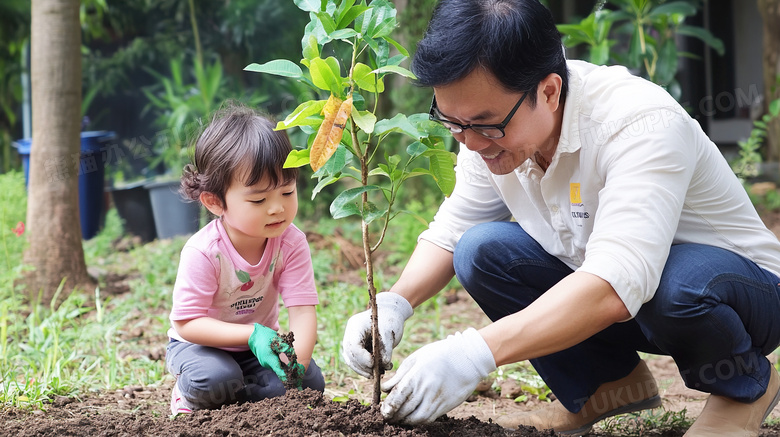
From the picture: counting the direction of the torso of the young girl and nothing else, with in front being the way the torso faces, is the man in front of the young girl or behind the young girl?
in front

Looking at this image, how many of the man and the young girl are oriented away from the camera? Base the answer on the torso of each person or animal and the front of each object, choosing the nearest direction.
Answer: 0

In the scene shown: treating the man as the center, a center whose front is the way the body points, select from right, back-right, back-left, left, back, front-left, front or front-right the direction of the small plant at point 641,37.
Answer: back-right

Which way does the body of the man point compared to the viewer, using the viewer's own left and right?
facing the viewer and to the left of the viewer

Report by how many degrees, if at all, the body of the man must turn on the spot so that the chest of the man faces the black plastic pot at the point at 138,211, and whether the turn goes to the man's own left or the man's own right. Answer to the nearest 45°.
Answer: approximately 90° to the man's own right

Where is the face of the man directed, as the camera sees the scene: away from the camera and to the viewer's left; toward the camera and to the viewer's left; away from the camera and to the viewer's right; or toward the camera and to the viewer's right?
toward the camera and to the viewer's left

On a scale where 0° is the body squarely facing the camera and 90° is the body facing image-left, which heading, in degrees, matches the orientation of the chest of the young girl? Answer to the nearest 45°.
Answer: approximately 315°
